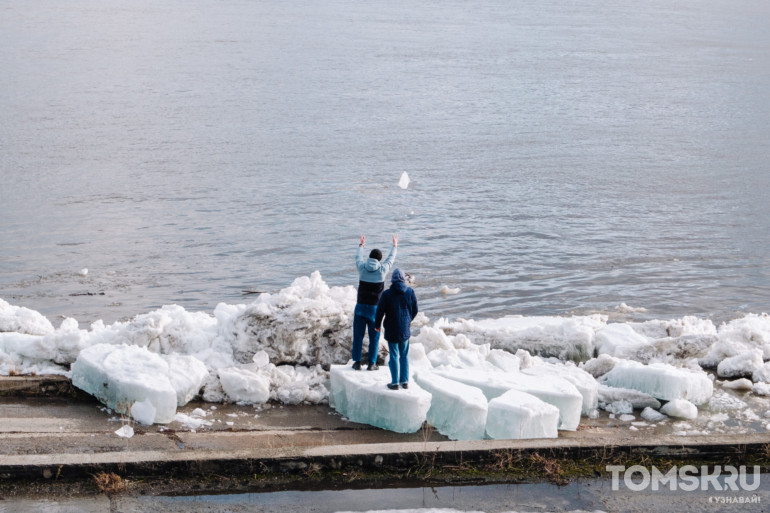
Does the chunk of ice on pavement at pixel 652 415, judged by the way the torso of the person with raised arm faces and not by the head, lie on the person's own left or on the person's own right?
on the person's own right

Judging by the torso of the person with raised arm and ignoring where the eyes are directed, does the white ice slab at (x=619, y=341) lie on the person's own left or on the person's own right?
on the person's own right

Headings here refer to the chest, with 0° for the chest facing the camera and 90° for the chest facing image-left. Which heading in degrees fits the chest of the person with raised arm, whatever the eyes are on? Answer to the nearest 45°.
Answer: approximately 180°

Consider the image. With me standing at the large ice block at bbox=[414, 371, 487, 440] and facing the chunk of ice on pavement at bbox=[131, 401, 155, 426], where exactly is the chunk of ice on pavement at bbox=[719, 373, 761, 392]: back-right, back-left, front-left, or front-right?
back-right

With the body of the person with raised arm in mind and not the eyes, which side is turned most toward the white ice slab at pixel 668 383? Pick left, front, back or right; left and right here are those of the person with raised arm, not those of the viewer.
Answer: right

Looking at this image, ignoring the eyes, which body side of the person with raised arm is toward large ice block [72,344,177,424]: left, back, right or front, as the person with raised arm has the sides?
left

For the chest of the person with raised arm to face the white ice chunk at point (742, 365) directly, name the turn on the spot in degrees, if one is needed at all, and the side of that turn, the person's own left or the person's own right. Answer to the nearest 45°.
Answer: approximately 90° to the person's own right
